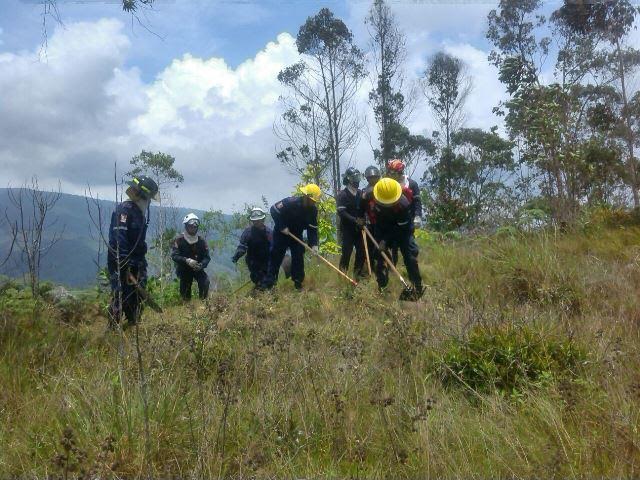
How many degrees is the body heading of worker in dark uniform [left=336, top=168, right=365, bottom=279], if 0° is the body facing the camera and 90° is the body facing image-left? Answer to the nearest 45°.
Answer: approximately 315°

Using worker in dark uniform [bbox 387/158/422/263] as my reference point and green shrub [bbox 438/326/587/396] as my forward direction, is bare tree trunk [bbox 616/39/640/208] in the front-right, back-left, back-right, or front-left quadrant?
back-left

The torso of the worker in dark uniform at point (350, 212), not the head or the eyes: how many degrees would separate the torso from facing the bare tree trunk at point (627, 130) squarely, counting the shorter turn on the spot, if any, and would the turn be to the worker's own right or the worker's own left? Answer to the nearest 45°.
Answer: approximately 90° to the worker's own left

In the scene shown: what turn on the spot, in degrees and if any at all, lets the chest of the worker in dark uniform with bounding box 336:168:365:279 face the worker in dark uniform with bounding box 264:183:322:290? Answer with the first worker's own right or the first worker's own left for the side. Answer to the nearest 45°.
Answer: approximately 135° to the first worker's own right

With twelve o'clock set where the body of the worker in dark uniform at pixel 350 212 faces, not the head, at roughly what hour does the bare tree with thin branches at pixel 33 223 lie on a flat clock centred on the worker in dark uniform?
The bare tree with thin branches is roughly at 4 o'clock from the worker in dark uniform.

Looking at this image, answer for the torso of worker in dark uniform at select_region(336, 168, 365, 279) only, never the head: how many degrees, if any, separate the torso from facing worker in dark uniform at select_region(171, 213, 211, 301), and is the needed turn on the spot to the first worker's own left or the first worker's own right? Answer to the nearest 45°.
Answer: approximately 135° to the first worker's own right
